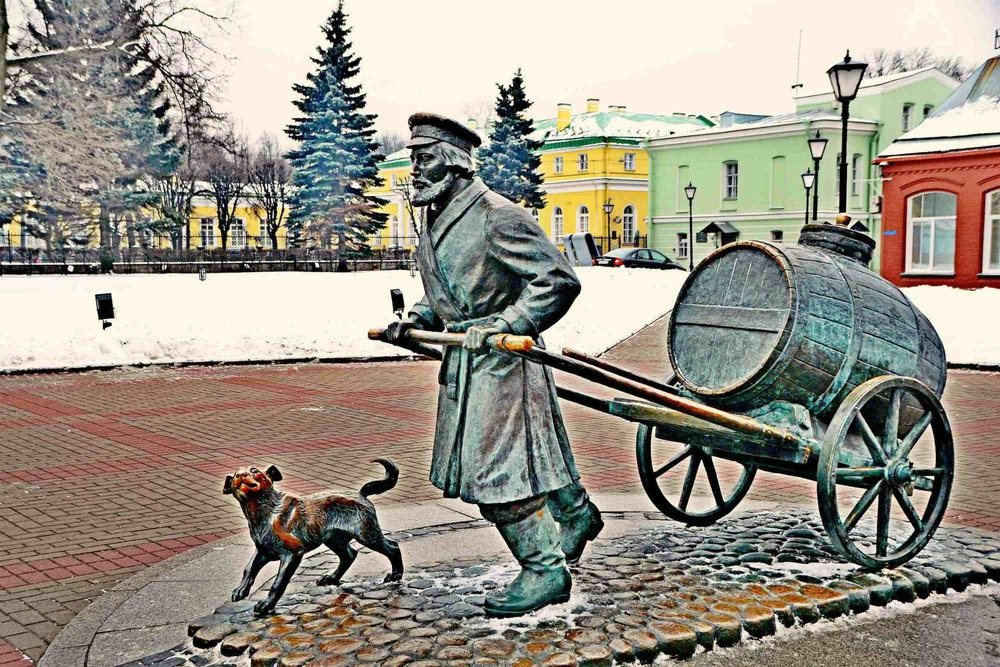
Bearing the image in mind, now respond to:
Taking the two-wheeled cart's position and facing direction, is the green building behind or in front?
behind

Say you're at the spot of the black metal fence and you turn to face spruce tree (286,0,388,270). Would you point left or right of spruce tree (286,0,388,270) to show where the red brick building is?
right

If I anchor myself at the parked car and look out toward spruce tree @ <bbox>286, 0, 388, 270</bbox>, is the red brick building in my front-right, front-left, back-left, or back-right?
back-left

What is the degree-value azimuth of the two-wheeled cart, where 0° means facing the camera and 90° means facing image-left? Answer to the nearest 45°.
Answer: approximately 45°

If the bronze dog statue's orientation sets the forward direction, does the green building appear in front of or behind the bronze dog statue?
behind

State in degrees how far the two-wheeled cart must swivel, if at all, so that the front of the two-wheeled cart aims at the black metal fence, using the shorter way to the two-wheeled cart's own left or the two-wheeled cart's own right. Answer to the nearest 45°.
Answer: approximately 90° to the two-wheeled cart's own right

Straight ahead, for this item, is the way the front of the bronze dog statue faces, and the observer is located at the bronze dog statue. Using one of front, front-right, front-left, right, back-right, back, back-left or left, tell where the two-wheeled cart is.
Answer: back-left

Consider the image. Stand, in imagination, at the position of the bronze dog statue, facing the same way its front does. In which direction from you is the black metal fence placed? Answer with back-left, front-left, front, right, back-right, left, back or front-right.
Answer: back-right

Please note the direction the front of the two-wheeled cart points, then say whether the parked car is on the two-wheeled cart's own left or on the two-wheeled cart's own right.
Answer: on the two-wheeled cart's own right

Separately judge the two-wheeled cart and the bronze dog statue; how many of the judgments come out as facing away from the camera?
0

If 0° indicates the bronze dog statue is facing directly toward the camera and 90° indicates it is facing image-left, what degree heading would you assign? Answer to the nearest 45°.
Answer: approximately 45°
